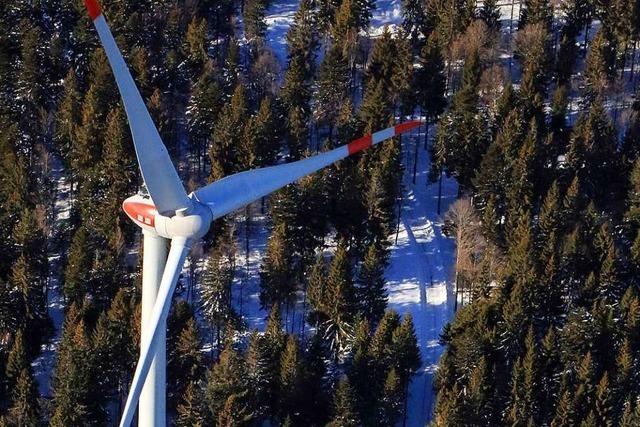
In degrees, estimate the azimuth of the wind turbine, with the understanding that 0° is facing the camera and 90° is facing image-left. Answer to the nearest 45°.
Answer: approximately 315°
